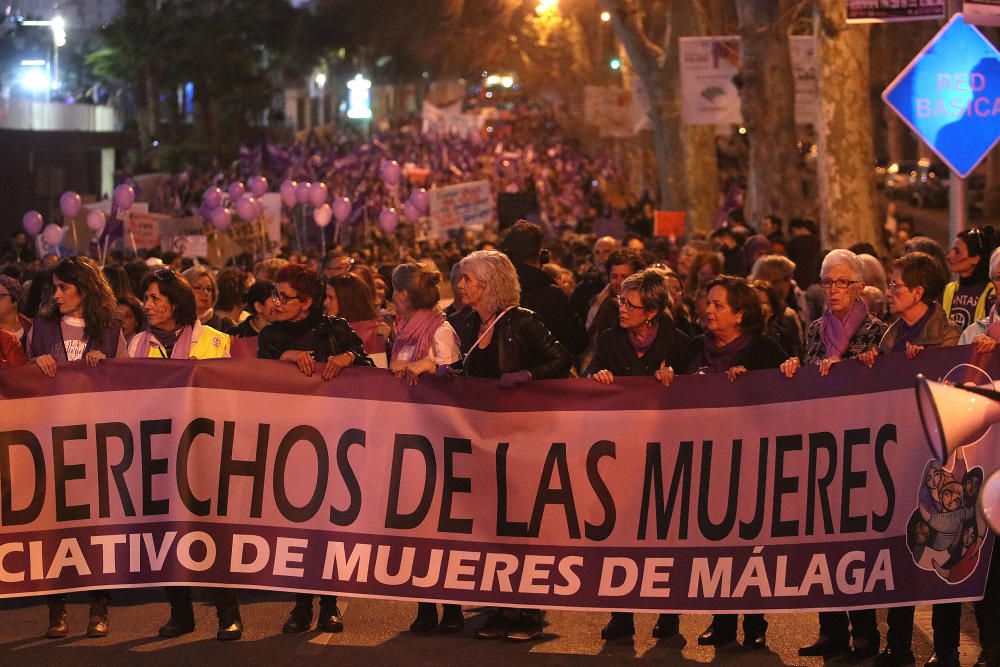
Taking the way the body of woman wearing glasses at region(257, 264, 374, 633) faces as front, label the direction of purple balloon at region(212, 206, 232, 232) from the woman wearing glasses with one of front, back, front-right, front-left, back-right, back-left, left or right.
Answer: back

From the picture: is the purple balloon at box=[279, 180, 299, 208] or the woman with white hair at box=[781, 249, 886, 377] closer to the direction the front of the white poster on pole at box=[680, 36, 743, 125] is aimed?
the woman with white hair

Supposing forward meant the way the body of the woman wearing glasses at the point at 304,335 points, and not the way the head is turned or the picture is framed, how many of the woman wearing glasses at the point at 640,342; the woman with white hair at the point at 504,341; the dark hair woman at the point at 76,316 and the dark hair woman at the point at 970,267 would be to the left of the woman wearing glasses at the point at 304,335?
3

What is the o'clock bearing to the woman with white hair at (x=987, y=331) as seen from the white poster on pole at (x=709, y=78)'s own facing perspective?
The woman with white hair is roughly at 12 o'clock from the white poster on pole.

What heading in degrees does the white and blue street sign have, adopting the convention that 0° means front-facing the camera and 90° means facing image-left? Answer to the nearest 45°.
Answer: approximately 0°

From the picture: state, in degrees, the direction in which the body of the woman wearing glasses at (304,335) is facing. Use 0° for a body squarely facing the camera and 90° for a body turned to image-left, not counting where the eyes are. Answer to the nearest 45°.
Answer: approximately 0°

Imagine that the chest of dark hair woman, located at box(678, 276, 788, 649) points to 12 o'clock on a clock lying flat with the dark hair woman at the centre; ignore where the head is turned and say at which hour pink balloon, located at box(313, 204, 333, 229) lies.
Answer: The pink balloon is roughly at 4 o'clock from the dark hair woman.

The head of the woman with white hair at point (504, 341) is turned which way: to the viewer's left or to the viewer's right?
to the viewer's left

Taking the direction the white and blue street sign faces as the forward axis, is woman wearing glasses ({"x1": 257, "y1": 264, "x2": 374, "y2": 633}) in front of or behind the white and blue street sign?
in front

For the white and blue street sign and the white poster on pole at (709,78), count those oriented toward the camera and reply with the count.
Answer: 2
